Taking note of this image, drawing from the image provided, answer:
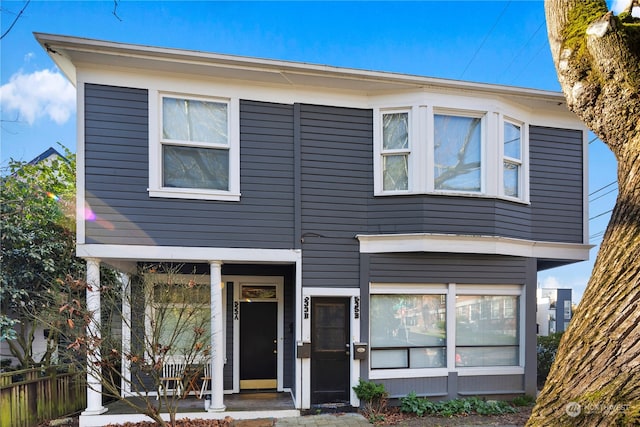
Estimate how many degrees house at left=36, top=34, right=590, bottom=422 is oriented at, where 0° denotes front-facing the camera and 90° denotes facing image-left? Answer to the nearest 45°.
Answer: approximately 0°

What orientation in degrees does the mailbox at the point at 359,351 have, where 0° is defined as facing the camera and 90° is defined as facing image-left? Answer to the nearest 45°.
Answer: approximately 0°

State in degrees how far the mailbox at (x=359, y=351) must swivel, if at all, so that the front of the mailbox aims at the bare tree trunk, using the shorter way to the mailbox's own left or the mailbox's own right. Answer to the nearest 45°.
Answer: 0° — it already faces it
